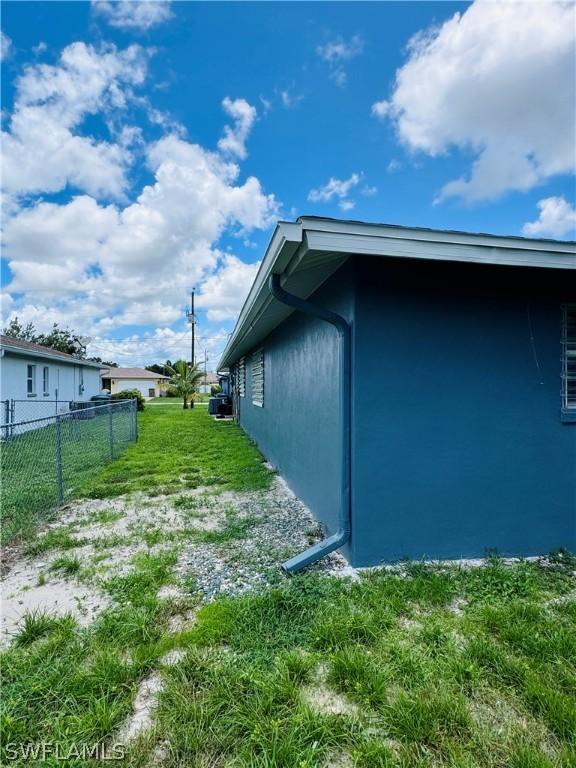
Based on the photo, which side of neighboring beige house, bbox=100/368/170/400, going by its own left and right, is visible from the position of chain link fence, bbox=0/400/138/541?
front

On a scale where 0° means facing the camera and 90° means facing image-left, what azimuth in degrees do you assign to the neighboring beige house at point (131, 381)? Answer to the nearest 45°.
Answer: approximately 0°

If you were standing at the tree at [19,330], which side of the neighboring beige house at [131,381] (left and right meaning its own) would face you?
front

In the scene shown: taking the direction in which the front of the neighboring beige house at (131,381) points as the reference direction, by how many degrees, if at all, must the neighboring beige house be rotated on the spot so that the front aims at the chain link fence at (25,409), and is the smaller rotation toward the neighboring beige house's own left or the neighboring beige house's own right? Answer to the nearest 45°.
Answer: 0° — it already faces it

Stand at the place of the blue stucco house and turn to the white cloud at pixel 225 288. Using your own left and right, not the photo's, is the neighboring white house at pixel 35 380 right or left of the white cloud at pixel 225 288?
left
